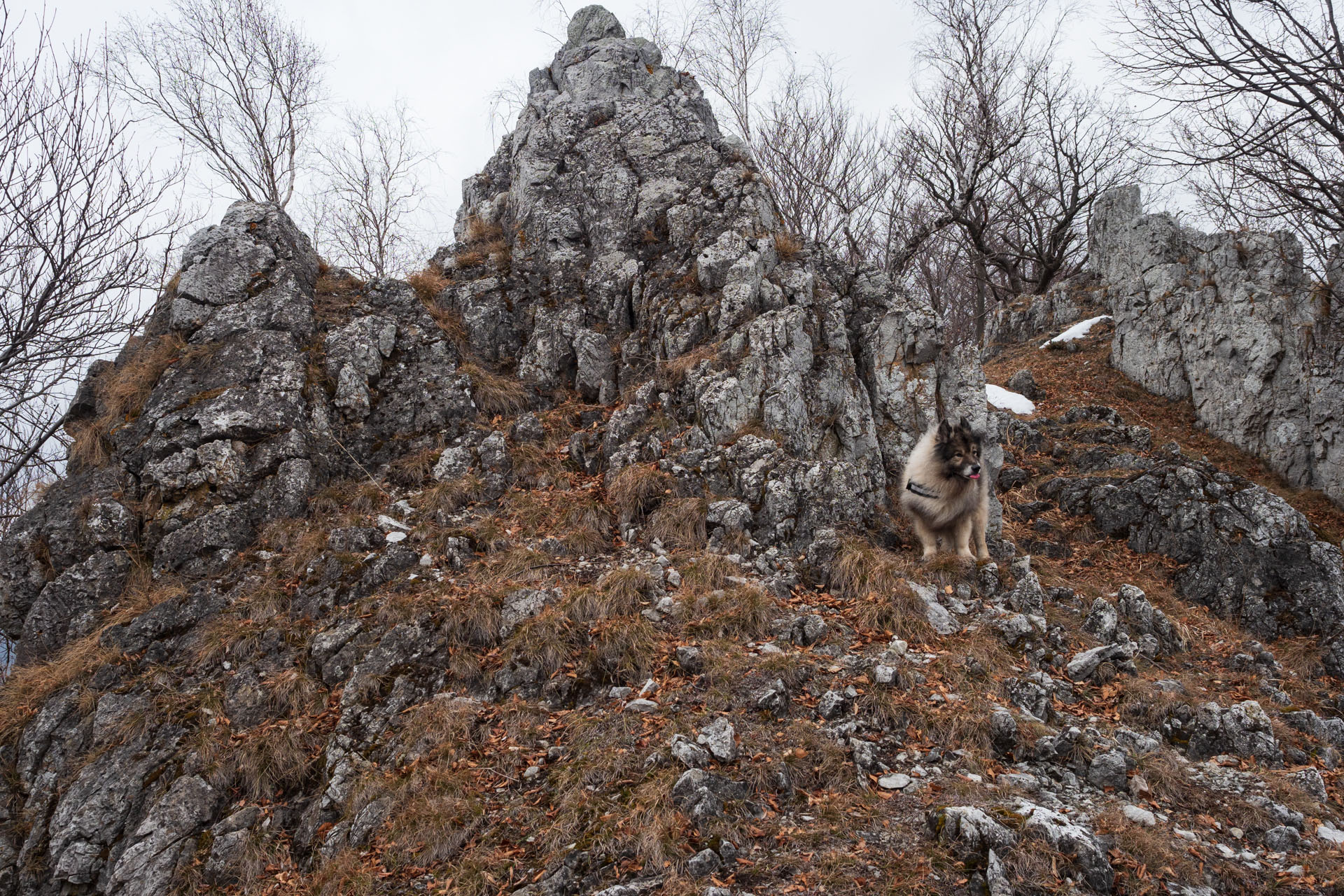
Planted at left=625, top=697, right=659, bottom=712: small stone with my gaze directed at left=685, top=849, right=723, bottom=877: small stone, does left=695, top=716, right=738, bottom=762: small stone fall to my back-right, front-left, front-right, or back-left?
front-left

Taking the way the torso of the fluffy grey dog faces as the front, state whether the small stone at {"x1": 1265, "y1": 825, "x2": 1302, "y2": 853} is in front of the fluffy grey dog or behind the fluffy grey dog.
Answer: in front

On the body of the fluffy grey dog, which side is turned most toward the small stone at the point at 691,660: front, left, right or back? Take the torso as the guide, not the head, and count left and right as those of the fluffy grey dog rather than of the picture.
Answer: right

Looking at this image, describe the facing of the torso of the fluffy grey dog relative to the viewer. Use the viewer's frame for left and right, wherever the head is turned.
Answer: facing the viewer and to the right of the viewer

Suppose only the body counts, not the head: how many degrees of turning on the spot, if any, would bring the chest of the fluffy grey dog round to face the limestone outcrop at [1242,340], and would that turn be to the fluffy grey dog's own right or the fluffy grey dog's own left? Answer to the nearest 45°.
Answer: approximately 90° to the fluffy grey dog's own left

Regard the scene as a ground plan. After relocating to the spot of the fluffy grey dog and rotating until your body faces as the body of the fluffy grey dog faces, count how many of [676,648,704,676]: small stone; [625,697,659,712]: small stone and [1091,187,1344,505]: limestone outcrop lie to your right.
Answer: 2

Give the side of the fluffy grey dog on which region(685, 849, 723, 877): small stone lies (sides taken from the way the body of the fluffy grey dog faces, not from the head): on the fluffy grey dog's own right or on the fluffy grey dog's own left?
on the fluffy grey dog's own right

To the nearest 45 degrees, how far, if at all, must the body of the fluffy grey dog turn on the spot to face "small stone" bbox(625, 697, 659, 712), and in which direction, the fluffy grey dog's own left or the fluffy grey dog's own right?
approximately 90° to the fluffy grey dog's own right
